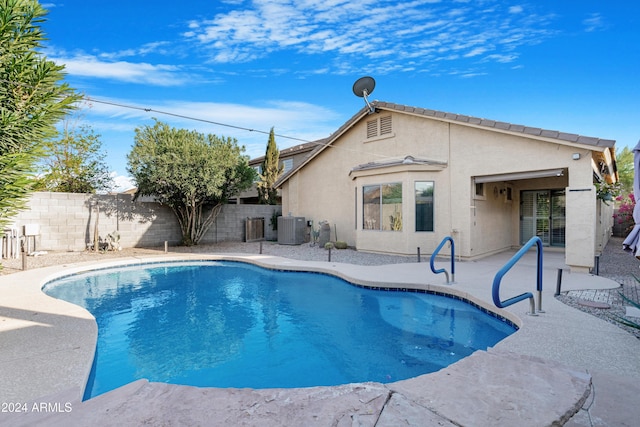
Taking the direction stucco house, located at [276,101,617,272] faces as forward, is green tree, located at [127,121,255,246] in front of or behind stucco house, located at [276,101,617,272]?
behind
